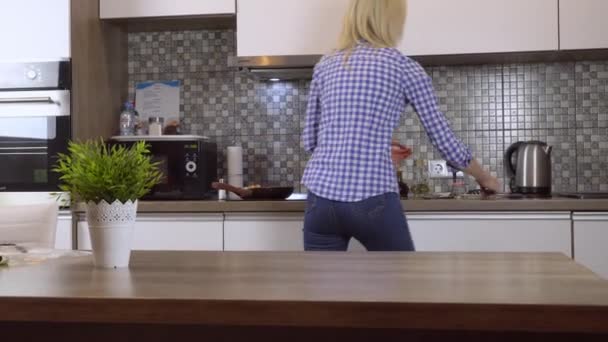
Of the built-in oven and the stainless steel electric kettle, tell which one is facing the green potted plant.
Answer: the built-in oven

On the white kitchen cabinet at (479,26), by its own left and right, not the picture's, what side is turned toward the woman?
front

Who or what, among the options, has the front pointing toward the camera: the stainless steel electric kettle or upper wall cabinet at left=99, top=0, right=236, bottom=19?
the upper wall cabinet

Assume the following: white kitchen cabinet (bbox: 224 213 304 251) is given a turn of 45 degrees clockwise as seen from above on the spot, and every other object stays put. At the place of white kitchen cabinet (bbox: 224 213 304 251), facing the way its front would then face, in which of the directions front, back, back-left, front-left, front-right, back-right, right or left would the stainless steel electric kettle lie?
back-left

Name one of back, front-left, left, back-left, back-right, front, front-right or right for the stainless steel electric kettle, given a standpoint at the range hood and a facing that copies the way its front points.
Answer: left

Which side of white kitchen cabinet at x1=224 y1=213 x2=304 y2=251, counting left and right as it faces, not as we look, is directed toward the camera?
front

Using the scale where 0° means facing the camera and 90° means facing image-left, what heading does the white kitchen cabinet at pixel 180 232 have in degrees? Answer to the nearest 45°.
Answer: approximately 0°

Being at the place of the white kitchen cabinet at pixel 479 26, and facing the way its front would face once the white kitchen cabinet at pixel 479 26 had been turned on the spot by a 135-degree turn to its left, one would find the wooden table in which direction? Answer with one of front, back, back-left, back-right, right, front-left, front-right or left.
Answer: back-right

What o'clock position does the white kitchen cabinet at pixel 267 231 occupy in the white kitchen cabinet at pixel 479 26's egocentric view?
the white kitchen cabinet at pixel 267 231 is roughly at 2 o'clock from the white kitchen cabinet at pixel 479 26.

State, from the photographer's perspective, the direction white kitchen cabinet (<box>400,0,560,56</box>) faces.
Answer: facing the viewer

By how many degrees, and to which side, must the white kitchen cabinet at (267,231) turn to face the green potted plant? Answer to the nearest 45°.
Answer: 0° — it already faces it

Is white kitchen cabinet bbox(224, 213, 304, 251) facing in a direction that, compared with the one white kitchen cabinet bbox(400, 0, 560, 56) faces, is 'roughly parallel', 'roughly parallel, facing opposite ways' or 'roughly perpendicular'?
roughly parallel

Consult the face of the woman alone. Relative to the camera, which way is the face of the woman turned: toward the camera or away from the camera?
away from the camera

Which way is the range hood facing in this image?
toward the camera

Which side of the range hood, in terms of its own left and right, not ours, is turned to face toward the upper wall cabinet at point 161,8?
right

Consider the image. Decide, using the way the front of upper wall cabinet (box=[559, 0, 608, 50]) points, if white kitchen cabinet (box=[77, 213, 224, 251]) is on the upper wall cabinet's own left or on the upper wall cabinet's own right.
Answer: on the upper wall cabinet's own right
